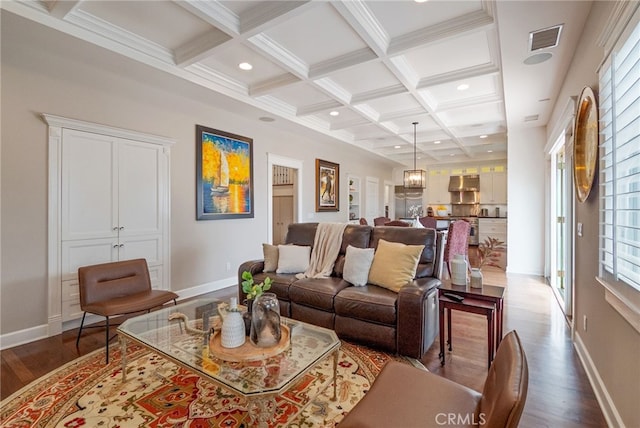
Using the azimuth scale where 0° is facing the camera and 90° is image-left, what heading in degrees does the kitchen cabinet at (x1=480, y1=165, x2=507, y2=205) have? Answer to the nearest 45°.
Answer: approximately 0°

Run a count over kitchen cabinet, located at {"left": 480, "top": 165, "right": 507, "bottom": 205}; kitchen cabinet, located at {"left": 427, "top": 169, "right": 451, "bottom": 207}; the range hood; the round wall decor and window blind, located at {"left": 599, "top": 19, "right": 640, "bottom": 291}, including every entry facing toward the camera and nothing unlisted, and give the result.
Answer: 3

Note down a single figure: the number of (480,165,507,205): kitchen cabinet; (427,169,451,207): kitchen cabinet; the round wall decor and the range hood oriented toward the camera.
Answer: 3

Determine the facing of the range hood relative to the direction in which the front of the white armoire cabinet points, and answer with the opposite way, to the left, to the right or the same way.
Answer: to the right

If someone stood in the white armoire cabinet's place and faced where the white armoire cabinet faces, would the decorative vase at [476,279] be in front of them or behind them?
in front

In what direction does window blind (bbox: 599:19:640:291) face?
to the viewer's left

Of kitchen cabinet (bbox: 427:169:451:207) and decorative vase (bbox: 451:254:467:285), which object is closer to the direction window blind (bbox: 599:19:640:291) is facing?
the decorative vase

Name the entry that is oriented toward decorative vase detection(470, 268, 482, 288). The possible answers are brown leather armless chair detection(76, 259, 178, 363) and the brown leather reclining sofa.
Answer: the brown leather armless chair

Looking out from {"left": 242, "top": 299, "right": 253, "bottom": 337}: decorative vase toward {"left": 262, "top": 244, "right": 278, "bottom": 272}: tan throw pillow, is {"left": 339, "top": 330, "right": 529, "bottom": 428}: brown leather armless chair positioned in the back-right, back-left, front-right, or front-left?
back-right

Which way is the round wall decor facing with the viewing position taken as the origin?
facing to the left of the viewer

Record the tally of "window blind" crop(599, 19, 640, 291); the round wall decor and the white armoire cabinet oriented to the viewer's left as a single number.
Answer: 2

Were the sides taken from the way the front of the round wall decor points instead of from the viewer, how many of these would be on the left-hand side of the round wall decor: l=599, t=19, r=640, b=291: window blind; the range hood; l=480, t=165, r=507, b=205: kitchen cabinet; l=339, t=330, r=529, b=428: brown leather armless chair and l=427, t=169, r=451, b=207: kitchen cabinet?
2
